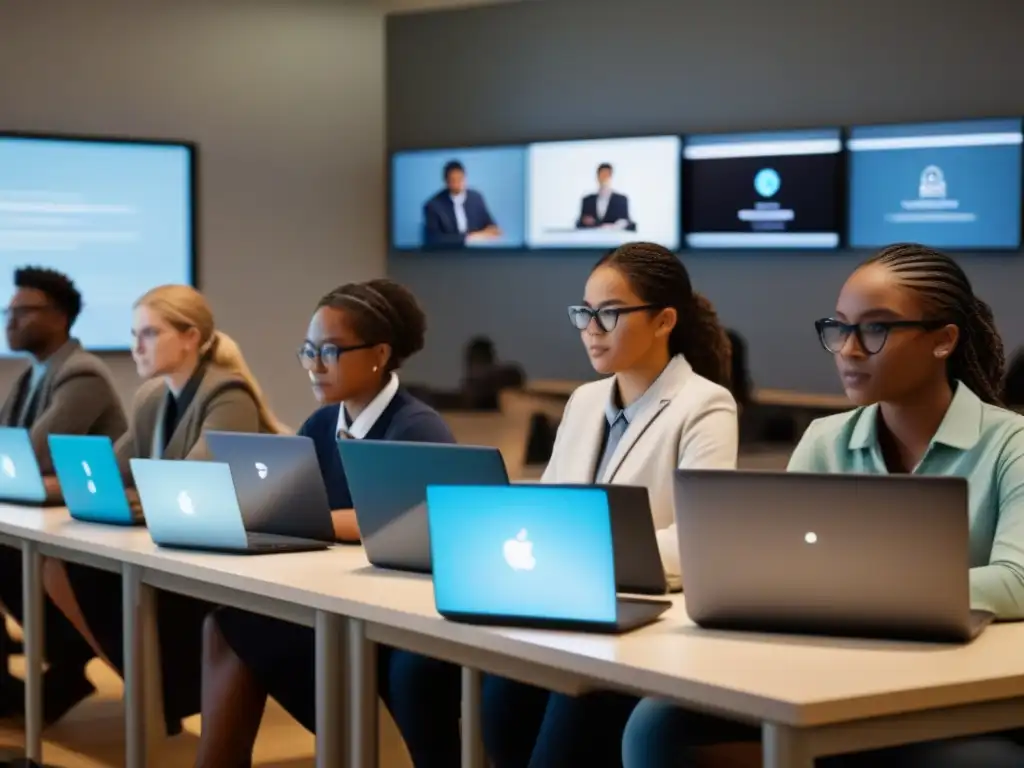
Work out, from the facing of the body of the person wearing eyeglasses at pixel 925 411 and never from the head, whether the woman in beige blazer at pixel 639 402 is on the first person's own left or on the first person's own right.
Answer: on the first person's own right

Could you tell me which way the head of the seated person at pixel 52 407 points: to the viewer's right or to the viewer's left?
to the viewer's left

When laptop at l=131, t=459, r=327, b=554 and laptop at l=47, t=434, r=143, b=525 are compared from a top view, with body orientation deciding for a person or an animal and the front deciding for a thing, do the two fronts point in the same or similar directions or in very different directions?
same or similar directions

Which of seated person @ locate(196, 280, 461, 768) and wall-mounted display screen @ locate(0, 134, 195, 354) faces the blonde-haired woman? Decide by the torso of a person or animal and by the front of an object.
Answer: the wall-mounted display screen

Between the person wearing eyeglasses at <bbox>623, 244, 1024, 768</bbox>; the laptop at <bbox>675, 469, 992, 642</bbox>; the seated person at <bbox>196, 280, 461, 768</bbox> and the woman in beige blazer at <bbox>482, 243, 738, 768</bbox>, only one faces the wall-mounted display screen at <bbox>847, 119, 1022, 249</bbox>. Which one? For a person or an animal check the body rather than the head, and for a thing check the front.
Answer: the laptop

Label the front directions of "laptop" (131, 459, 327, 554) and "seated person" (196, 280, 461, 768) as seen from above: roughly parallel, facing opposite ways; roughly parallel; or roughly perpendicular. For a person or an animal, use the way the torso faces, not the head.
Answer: roughly parallel, facing opposite ways

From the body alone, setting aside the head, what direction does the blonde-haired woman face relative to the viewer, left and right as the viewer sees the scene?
facing the viewer and to the left of the viewer

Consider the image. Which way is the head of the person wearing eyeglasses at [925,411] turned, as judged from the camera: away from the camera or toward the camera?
toward the camera

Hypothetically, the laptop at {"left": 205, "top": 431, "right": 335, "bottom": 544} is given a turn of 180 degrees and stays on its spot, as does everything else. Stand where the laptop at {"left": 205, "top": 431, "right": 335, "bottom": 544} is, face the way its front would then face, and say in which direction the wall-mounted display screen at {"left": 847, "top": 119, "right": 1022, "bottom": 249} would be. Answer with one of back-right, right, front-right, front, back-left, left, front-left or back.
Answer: back

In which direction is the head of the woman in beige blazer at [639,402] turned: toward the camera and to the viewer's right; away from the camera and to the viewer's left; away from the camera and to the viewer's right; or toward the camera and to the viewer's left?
toward the camera and to the viewer's left

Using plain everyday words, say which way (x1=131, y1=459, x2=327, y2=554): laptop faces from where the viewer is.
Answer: facing away from the viewer and to the right of the viewer

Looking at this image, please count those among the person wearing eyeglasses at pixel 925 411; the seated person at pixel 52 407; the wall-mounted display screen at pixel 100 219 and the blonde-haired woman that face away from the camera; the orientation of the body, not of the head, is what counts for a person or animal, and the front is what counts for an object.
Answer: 0

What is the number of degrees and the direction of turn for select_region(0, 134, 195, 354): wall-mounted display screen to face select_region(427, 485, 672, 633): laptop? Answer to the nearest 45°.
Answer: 0° — it already faces it

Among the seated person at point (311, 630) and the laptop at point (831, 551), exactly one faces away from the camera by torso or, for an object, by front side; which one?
the laptop

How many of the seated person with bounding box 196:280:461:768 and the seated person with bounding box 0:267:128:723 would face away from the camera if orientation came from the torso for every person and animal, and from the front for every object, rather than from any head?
0

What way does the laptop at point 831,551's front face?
away from the camera

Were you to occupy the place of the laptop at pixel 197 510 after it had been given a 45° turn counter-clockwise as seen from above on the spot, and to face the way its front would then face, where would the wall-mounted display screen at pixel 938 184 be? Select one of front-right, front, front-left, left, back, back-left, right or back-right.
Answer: front-right

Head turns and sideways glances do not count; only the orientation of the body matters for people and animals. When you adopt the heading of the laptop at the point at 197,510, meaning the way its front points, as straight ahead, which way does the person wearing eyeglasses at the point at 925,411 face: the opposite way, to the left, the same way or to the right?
the opposite way

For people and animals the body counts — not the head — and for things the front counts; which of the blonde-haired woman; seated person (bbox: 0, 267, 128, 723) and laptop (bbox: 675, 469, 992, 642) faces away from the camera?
the laptop

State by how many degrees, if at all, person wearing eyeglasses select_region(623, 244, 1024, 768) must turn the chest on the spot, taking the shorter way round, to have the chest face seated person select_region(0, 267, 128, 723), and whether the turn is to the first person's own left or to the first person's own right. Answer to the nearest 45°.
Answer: approximately 90° to the first person's own right
